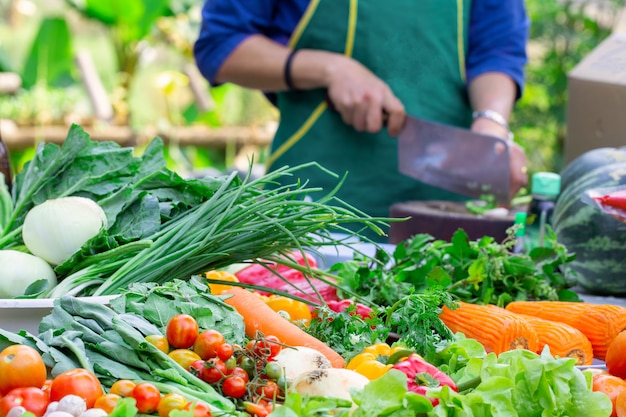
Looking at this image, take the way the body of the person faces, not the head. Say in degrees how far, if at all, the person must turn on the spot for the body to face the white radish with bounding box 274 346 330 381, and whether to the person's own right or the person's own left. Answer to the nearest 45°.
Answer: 0° — they already face it

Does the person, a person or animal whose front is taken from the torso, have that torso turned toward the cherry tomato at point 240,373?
yes

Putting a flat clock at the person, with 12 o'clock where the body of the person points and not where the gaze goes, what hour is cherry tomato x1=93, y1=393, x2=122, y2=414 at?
The cherry tomato is roughly at 12 o'clock from the person.

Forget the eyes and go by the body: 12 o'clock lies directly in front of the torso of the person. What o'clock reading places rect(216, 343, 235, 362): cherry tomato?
The cherry tomato is roughly at 12 o'clock from the person.

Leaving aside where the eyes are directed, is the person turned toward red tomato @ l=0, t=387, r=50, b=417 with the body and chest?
yes

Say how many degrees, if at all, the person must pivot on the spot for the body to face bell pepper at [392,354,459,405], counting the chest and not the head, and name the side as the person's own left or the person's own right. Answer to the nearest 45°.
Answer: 0° — they already face it

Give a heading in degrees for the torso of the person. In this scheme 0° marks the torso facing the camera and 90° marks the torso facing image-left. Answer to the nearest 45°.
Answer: approximately 0°

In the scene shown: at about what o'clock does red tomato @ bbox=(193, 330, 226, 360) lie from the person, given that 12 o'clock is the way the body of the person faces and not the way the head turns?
The red tomato is roughly at 12 o'clock from the person.

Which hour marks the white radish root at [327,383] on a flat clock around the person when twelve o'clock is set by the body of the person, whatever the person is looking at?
The white radish root is roughly at 12 o'clock from the person.

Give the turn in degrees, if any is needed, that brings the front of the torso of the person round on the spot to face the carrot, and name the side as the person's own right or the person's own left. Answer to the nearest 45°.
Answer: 0° — they already face it
